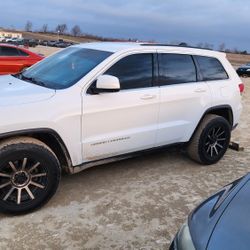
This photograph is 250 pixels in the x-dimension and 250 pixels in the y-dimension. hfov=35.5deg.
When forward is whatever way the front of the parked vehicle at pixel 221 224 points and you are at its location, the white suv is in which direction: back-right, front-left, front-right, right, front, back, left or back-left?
right

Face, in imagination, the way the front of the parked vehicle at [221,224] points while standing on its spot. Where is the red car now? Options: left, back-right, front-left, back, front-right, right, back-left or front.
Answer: right

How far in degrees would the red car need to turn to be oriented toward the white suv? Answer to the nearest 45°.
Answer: approximately 90° to its left

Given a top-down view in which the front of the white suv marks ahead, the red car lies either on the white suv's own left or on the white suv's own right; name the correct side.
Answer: on the white suv's own right

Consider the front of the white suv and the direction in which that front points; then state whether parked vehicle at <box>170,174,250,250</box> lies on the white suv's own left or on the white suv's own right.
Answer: on the white suv's own left

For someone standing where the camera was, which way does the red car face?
facing to the left of the viewer

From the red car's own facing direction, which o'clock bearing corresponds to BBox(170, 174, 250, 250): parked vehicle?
The parked vehicle is roughly at 9 o'clock from the red car.
